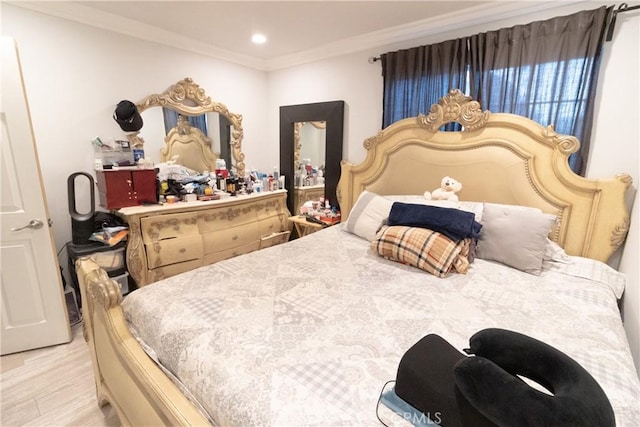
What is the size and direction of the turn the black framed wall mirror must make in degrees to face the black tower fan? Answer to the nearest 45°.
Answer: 0° — it already faces it

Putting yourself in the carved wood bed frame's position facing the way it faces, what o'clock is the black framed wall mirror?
The black framed wall mirror is roughly at 3 o'clock from the carved wood bed frame.

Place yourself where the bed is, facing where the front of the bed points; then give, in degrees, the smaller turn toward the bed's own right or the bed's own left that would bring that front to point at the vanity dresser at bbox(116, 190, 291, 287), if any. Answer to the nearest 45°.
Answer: approximately 90° to the bed's own right

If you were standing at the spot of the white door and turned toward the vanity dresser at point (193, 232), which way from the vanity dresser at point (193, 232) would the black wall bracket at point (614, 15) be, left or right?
right

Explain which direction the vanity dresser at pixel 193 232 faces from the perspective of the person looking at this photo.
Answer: facing the viewer and to the right of the viewer

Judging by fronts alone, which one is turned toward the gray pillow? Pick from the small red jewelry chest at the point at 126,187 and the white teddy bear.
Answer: the small red jewelry chest

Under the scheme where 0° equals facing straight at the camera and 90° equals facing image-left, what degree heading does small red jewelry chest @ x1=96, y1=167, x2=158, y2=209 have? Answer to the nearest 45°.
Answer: approximately 315°

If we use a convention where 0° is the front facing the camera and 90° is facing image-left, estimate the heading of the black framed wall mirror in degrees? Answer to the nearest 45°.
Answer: approximately 45°

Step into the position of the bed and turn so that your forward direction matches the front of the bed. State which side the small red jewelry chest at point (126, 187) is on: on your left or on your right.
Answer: on your right

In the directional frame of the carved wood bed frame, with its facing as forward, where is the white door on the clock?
The white door is roughly at 1 o'clock from the carved wood bed frame.

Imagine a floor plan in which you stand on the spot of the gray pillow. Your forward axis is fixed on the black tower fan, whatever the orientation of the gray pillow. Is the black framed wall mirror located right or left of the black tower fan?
right

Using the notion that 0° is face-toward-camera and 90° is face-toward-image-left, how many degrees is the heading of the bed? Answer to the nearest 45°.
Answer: approximately 45°

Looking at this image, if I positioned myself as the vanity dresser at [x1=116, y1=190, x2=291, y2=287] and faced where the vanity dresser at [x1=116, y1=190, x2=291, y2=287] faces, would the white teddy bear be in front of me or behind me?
in front
